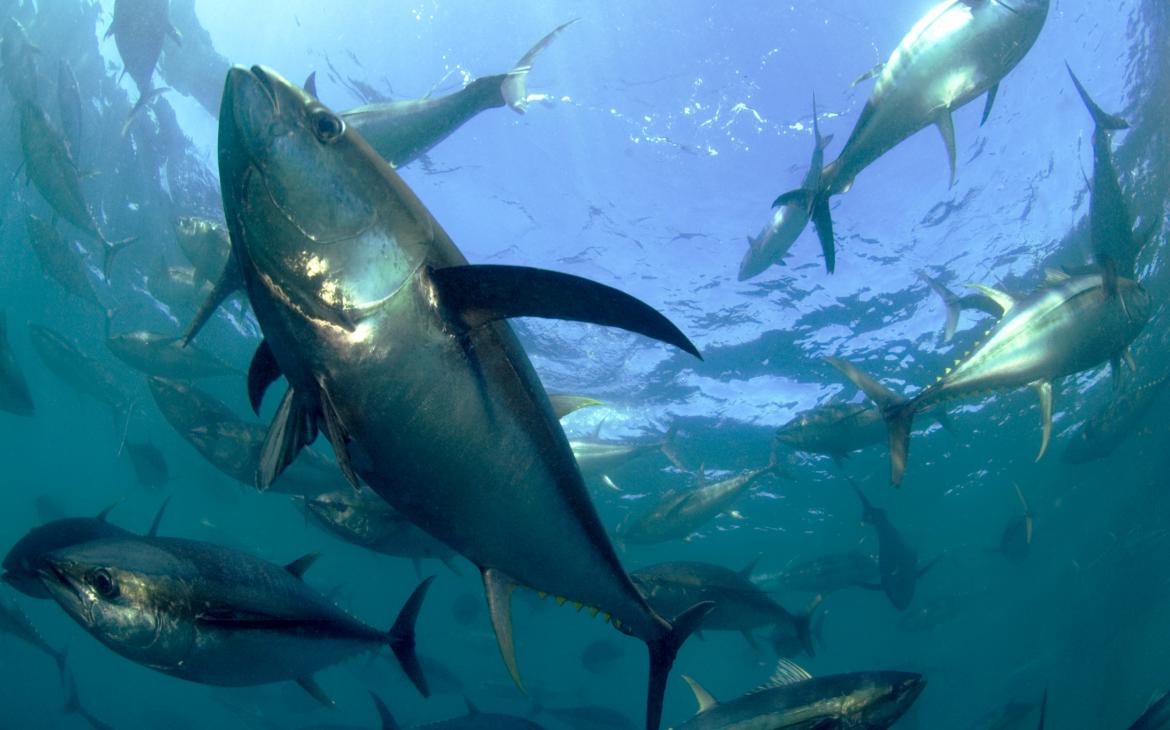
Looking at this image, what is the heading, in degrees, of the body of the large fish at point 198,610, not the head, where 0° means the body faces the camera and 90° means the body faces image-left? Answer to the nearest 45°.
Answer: approximately 90°

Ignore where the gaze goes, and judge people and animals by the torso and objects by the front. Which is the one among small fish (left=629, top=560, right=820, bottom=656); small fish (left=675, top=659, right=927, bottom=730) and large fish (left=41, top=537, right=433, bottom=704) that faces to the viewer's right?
small fish (left=675, top=659, right=927, bottom=730)

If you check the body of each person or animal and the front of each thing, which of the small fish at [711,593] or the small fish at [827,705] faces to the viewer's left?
the small fish at [711,593]

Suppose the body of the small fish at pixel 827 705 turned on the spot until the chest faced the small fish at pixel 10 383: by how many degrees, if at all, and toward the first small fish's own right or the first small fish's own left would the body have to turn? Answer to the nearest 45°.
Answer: approximately 180°

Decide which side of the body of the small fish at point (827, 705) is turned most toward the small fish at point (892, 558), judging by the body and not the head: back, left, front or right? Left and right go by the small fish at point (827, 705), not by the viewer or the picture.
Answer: left

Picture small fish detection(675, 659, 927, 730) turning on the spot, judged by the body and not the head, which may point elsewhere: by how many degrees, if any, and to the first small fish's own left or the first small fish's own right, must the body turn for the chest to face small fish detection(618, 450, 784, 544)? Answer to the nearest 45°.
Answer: approximately 90° to the first small fish's own left

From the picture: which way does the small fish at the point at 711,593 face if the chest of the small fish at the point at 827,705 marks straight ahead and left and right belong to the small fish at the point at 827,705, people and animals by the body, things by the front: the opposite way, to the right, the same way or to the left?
the opposite way

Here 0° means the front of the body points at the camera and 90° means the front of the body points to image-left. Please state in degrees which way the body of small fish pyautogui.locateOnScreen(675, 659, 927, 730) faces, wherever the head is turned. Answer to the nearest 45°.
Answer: approximately 270°
